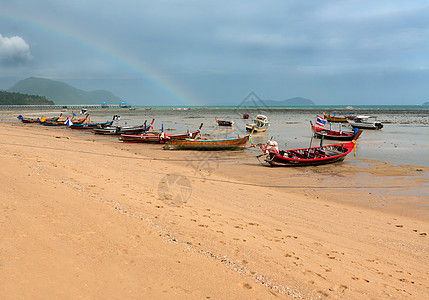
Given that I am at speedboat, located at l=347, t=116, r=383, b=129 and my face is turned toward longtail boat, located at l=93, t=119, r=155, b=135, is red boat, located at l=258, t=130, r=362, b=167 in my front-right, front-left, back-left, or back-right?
front-left

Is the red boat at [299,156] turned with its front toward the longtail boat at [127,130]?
no

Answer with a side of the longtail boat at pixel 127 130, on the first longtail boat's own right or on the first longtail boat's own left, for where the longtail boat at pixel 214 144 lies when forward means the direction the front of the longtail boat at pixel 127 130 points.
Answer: on the first longtail boat's own right

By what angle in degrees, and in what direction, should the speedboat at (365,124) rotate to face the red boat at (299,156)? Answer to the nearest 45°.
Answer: approximately 90° to its left

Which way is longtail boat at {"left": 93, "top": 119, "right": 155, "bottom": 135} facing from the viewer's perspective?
to the viewer's right

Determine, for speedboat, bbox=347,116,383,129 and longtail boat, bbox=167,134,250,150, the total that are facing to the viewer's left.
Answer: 1

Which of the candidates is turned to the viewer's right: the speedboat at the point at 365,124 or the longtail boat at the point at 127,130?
the longtail boat at the point at 127,130

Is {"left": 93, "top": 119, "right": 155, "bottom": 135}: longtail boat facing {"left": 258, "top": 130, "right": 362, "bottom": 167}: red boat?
no

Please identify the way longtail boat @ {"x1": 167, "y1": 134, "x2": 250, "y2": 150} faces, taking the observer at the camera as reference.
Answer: facing to the right of the viewer

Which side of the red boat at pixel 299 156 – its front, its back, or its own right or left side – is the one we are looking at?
right

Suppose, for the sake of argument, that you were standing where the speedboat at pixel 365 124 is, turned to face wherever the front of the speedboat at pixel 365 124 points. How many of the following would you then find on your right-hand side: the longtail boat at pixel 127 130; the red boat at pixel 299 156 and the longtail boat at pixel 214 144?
0

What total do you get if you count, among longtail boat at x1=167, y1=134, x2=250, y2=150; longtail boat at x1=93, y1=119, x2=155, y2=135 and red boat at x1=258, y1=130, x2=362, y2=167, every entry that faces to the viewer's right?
3

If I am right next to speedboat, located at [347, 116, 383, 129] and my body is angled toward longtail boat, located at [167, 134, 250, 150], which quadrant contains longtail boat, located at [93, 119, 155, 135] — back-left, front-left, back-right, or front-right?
front-right

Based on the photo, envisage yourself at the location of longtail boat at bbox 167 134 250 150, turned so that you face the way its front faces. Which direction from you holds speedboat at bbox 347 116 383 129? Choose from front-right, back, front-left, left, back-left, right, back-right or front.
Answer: front-left
